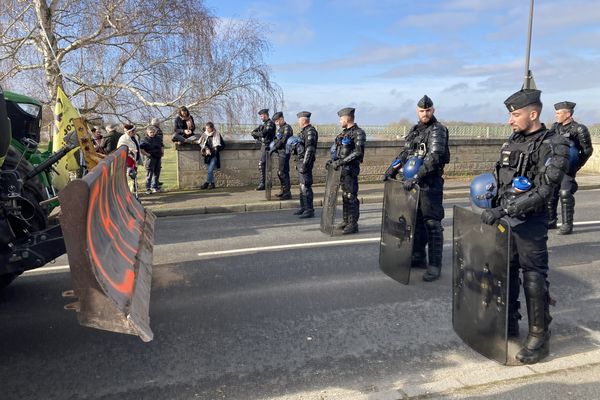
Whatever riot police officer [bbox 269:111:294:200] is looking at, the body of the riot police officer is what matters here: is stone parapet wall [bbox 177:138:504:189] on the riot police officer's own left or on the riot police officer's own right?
on the riot police officer's own right

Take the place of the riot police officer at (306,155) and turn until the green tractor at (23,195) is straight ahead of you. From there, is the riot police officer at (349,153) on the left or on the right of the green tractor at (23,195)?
left

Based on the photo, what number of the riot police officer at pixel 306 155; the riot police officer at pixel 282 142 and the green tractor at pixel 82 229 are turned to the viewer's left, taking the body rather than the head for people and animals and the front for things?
2

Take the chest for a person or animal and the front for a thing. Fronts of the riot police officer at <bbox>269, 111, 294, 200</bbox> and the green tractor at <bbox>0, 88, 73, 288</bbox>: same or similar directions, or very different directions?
very different directions

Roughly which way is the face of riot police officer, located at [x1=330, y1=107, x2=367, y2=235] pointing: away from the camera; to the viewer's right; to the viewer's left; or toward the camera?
to the viewer's left

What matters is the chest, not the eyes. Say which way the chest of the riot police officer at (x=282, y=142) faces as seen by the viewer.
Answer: to the viewer's left

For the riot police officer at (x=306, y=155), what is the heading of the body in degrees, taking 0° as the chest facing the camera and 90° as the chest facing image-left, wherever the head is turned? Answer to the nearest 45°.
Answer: approximately 90°

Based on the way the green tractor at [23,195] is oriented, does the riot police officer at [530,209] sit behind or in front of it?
in front

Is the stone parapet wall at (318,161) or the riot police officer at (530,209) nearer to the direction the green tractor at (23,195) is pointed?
the riot police officer

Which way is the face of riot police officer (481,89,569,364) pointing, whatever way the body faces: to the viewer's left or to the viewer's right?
to the viewer's left

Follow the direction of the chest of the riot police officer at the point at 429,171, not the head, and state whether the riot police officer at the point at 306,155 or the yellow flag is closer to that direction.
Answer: the yellow flag
